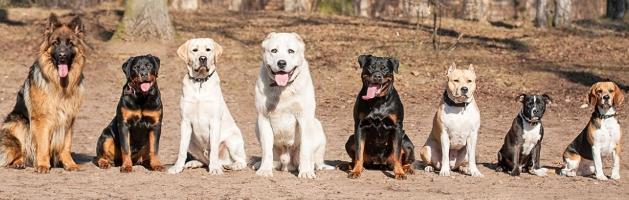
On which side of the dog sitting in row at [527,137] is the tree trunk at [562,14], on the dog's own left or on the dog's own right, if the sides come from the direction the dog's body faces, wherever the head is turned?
on the dog's own left

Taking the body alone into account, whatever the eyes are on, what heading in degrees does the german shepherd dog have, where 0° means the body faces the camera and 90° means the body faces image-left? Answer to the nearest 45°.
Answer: approximately 315°

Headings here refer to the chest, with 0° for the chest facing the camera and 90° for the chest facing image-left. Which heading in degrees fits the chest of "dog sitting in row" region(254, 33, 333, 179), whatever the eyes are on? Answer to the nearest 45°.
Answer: approximately 0°

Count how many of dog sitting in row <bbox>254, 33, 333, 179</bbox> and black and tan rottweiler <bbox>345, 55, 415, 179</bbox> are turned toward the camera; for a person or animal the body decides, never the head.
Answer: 2

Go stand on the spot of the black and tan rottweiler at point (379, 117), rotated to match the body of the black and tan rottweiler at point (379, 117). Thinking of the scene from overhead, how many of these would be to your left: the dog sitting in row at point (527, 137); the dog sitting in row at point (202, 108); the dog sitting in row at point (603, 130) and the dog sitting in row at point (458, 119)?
3

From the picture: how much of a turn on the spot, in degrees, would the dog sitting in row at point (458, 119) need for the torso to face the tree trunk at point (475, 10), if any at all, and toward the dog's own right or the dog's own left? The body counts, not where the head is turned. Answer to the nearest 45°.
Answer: approximately 135° to the dog's own left
